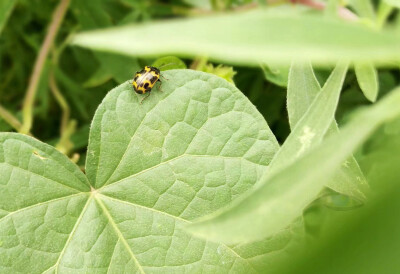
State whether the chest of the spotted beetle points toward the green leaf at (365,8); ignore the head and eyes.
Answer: no

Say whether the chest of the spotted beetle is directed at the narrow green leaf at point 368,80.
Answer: no

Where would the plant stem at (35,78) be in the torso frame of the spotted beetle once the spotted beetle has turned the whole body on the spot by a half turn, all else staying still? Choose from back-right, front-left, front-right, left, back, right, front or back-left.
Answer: right

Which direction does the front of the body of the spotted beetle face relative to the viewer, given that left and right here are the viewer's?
facing away from the viewer and to the right of the viewer

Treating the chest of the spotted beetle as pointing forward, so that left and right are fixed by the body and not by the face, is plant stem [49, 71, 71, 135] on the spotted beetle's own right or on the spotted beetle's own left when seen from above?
on the spotted beetle's own left

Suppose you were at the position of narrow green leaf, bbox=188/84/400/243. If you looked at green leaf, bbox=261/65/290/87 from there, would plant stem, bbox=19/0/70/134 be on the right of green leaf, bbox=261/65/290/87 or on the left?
left
